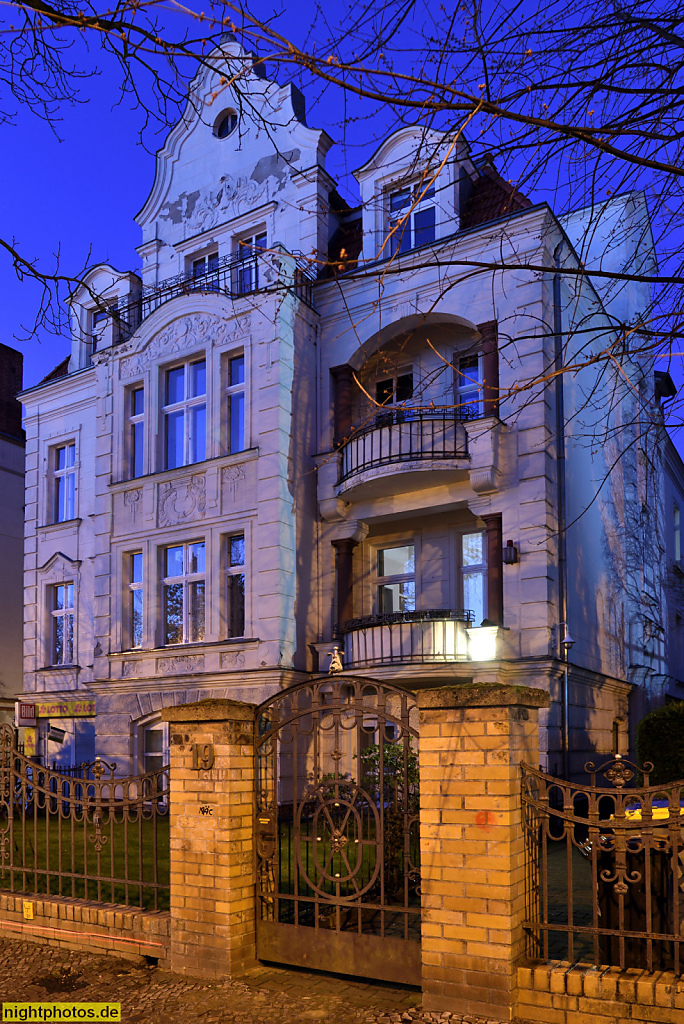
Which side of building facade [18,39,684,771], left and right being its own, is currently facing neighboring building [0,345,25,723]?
right

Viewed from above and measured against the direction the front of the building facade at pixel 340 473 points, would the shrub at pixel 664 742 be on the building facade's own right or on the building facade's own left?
on the building facade's own left

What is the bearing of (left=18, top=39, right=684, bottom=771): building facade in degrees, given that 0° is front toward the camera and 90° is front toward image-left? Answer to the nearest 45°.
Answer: approximately 45°

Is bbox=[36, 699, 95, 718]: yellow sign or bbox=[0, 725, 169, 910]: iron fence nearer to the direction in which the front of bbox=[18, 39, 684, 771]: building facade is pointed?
the iron fence
